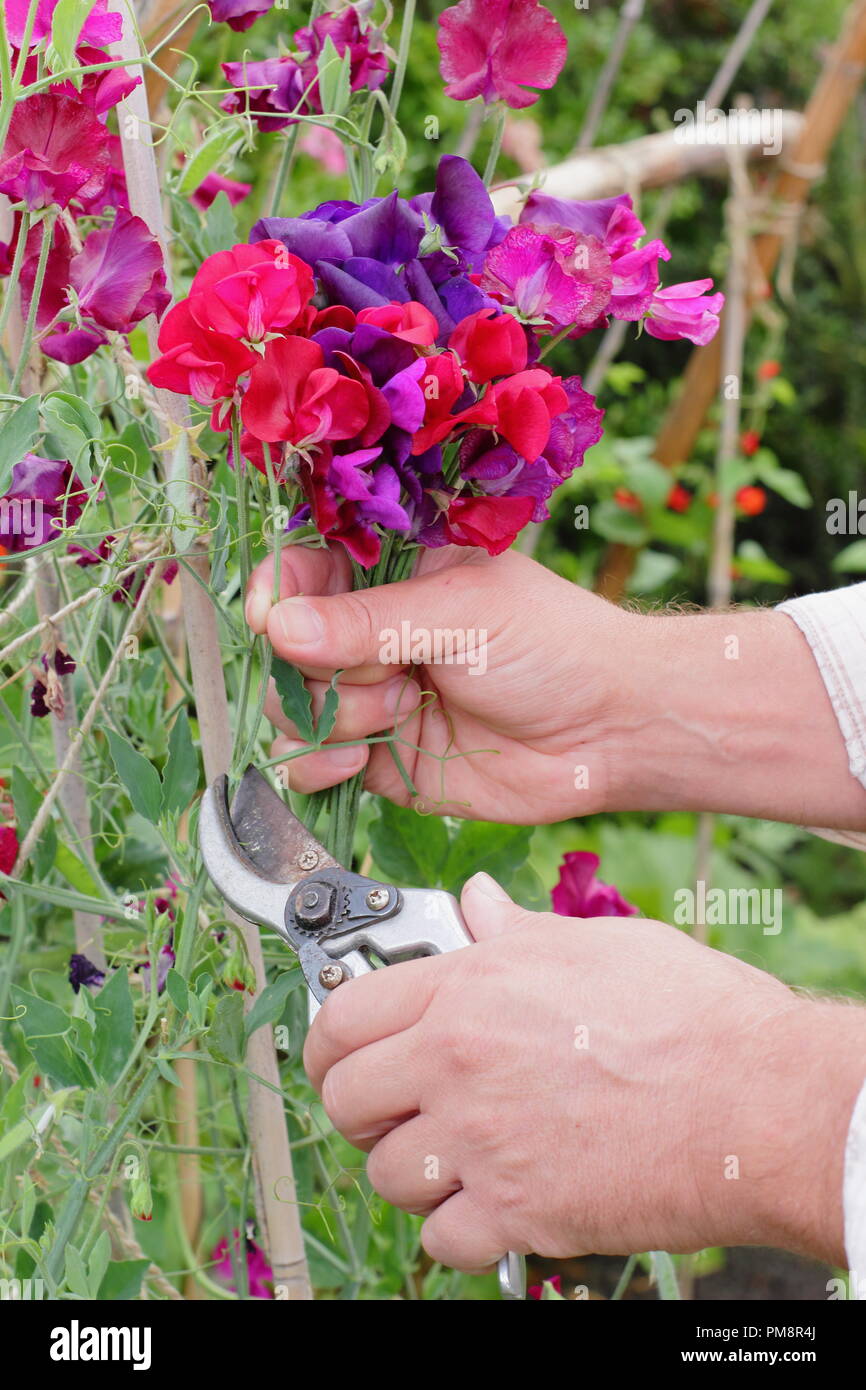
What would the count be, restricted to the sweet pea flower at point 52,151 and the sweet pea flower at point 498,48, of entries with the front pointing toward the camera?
2

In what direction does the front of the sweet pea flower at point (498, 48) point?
toward the camera
